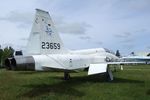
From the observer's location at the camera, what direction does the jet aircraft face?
facing away from the viewer and to the right of the viewer
